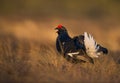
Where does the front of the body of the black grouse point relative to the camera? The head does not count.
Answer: to the viewer's left
